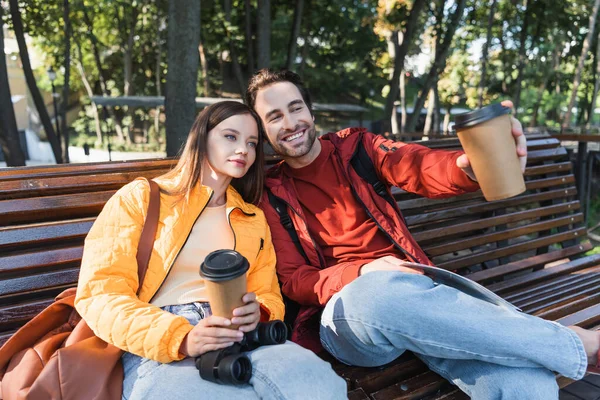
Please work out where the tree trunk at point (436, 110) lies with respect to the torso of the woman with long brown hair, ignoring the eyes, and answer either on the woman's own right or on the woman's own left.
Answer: on the woman's own left

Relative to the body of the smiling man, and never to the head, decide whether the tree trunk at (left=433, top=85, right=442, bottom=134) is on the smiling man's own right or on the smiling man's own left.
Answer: on the smiling man's own left

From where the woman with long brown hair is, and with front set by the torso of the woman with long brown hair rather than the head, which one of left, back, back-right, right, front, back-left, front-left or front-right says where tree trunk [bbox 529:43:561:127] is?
left

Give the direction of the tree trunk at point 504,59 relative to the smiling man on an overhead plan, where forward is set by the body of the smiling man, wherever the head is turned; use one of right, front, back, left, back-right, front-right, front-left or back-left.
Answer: back-left

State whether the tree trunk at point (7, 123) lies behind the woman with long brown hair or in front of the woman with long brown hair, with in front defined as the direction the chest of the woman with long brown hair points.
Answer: behind

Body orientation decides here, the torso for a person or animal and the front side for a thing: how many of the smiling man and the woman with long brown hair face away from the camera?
0

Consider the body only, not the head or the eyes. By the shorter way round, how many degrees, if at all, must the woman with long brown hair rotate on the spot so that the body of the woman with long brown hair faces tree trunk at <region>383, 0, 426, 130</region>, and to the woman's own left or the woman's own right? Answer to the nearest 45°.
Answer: approximately 90° to the woman's own left

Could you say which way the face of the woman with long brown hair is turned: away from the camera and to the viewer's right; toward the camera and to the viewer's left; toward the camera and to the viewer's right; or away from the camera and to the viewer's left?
toward the camera and to the viewer's right

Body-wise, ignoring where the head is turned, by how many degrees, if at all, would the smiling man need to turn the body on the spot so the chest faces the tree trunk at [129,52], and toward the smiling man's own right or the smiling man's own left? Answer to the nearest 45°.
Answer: approximately 180°

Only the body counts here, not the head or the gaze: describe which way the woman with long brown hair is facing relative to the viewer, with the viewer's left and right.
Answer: facing the viewer and to the right of the viewer

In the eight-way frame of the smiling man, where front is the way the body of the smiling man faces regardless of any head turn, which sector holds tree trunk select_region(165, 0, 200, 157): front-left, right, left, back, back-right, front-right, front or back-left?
back

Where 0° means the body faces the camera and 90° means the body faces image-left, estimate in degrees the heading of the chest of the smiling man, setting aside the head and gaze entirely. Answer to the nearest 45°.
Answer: approximately 315°

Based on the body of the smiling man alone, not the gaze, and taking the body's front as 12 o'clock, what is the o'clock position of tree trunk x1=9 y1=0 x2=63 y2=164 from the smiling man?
The tree trunk is roughly at 6 o'clock from the smiling man.
